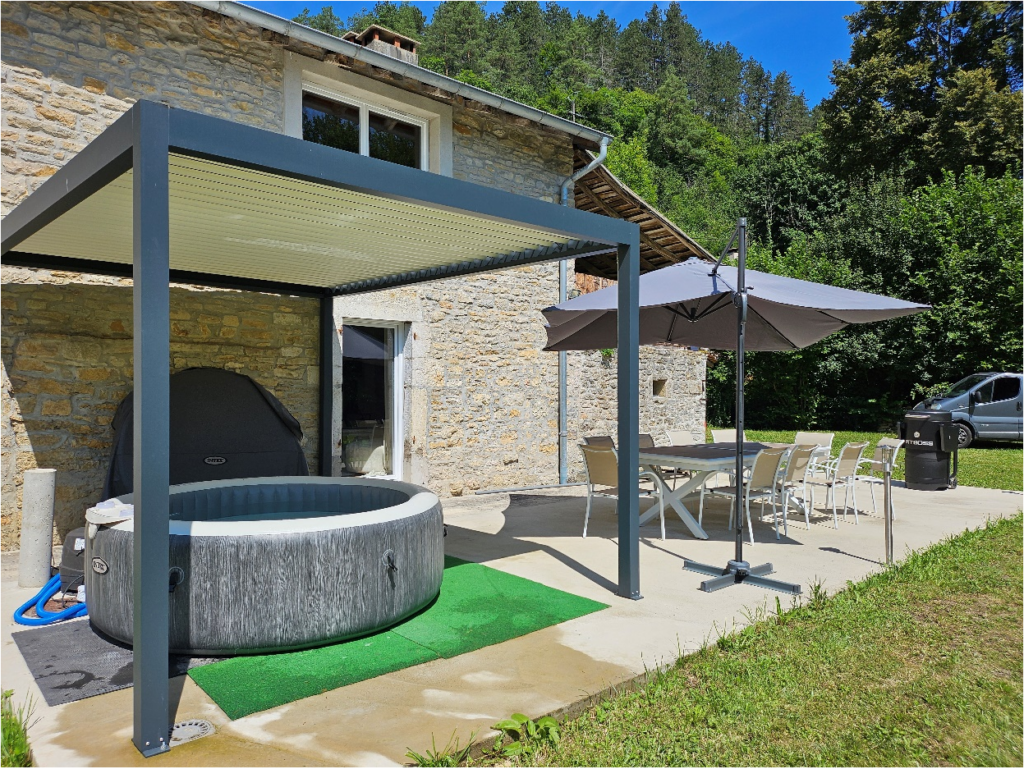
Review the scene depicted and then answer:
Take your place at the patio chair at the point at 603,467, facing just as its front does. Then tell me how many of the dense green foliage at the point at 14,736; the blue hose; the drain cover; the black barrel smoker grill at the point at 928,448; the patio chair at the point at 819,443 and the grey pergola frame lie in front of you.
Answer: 2

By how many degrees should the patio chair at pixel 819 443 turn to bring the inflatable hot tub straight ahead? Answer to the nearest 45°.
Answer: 0° — it already faces it

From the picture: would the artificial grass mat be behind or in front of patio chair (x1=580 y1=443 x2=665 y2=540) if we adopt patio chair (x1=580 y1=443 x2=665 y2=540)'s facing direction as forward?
behind

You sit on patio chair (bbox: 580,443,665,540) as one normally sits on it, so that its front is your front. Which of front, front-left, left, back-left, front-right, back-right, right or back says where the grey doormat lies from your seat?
back

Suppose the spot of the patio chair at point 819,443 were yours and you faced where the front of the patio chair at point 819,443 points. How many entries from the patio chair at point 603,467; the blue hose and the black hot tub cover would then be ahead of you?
3

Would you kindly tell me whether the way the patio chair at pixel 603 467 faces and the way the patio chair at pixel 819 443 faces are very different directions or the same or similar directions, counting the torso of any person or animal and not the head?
very different directions

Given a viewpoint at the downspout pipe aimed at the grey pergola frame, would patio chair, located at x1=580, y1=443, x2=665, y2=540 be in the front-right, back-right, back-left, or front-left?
front-left

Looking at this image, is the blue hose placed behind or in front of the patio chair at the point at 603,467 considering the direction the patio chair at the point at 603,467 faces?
behind

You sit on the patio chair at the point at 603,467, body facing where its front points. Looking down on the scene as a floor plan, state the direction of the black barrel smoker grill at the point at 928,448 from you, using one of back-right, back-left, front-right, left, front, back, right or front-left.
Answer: front

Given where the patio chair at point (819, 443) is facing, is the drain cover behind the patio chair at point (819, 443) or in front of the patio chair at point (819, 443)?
in front

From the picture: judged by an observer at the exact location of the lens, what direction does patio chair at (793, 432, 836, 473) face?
facing the viewer and to the left of the viewer

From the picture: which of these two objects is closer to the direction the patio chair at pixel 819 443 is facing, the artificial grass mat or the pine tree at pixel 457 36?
the artificial grass mat

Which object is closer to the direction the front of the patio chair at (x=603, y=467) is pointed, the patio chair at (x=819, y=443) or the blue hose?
the patio chair

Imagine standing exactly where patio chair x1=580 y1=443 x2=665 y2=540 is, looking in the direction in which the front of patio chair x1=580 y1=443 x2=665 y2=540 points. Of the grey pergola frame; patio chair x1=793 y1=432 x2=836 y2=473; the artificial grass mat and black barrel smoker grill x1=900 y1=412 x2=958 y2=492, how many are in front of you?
2

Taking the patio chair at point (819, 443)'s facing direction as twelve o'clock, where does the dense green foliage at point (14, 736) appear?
The dense green foliage is roughly at 11 o'clock from the patio chair.

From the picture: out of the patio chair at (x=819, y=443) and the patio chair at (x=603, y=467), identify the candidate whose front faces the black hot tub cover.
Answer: the patio chair at (x=819, y=443)

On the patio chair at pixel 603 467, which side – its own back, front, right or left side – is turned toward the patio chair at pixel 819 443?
front

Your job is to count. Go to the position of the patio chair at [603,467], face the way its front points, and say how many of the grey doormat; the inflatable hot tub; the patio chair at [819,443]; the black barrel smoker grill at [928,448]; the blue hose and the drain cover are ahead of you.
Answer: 2

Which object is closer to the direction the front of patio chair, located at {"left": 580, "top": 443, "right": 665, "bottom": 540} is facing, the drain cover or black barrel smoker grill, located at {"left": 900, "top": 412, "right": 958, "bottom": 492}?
the black barrel smoker grill
